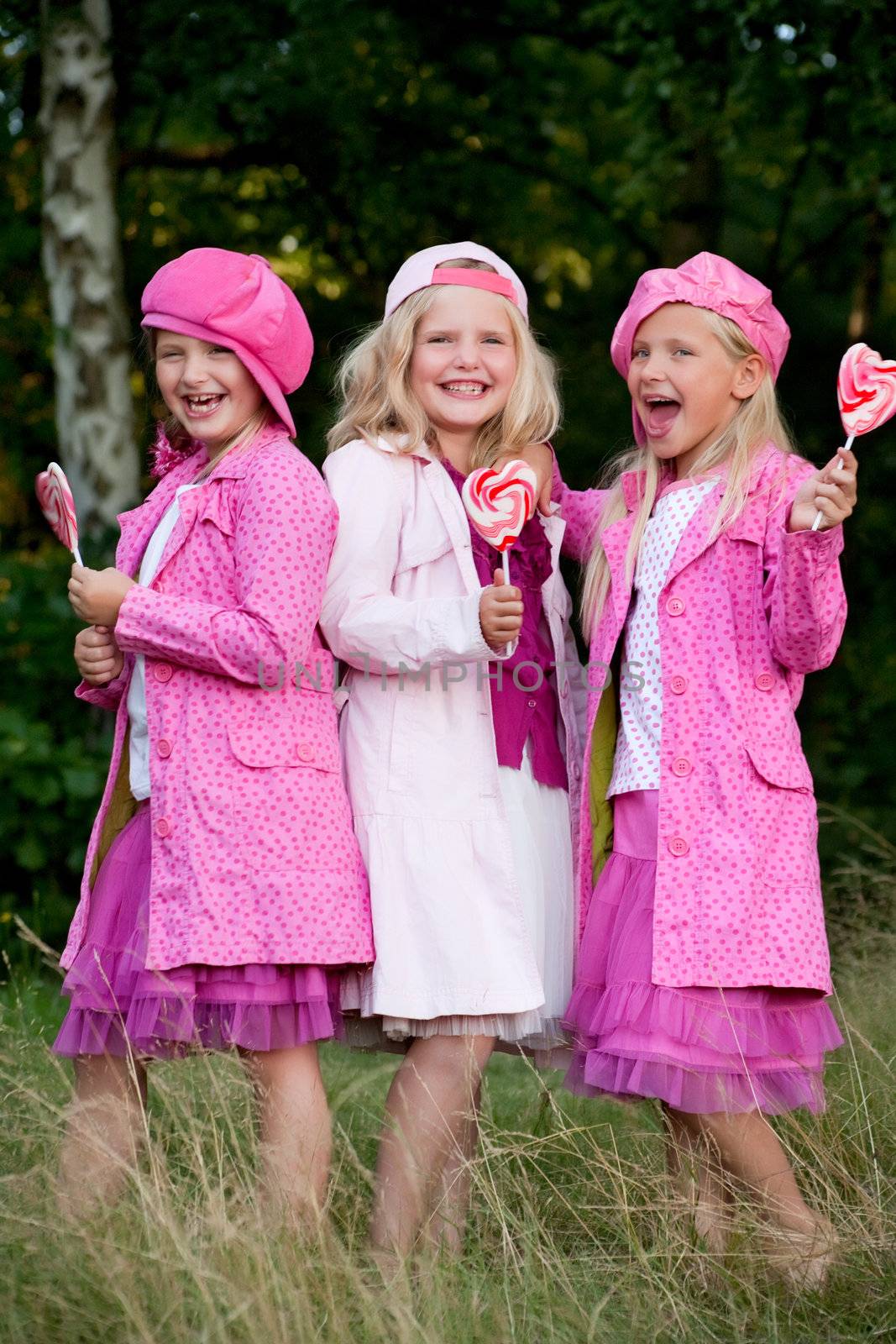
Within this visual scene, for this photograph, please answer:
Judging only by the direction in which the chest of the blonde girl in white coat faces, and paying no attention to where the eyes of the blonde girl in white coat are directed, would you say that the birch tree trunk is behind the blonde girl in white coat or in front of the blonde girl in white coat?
behind

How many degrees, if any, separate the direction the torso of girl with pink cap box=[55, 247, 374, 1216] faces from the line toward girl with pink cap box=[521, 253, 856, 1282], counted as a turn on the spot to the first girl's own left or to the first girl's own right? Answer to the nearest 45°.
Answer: approximately 135° to the first girl's own left

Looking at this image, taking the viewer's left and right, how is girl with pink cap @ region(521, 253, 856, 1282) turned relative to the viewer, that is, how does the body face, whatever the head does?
facing the viewer and to the left of the viewer

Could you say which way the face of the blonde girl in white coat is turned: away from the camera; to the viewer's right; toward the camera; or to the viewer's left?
toward the camera

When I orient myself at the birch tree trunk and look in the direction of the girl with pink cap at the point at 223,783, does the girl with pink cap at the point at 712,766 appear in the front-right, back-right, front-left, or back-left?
front-left

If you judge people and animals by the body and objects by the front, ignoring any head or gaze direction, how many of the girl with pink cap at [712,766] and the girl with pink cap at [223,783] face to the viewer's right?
0

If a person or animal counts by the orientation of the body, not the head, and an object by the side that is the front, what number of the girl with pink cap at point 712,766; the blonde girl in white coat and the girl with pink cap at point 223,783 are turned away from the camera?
0

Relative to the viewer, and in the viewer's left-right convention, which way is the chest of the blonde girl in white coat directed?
facing the viewer and to the right of the viewer

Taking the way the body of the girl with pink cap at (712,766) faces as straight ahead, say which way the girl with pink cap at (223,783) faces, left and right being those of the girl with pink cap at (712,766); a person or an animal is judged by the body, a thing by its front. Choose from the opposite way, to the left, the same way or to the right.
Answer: the same way

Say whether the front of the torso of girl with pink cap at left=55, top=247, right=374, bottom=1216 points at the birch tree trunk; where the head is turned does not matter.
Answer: no

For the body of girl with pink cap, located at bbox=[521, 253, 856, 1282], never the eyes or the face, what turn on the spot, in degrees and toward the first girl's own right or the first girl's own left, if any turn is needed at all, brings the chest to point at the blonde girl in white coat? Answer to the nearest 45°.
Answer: approximately 45° to the first girl's own right

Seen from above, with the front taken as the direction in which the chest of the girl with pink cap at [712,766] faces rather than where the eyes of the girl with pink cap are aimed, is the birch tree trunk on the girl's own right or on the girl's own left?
on the girl's own right

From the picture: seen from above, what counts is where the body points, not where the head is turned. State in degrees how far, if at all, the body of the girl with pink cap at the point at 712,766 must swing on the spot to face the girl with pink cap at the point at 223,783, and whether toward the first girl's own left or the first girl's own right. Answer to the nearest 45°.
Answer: approximately 45° to the first girl's own right

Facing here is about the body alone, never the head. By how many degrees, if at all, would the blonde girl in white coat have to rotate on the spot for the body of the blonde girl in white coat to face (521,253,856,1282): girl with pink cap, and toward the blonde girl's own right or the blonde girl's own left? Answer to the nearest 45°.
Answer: approximately 45° to the blonde girl's own left

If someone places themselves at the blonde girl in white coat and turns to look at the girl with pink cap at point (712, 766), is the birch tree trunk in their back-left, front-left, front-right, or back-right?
back-left
